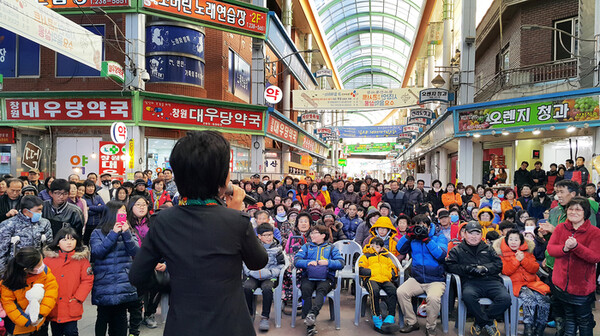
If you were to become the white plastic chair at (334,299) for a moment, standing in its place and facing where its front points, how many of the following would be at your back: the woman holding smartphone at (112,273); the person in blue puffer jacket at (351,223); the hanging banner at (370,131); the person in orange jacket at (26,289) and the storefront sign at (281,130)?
3

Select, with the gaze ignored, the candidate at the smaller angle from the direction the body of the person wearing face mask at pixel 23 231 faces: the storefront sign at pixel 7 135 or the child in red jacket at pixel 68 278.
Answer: the child in red jacket

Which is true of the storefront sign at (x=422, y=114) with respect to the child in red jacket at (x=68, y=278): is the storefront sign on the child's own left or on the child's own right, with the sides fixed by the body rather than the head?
on the child's own left

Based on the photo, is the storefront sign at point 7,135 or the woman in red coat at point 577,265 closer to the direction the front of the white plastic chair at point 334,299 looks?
the woman in red coat

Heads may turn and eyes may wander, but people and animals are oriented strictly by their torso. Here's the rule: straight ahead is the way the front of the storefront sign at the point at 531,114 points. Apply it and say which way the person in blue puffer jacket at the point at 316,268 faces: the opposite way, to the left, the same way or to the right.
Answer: to the left

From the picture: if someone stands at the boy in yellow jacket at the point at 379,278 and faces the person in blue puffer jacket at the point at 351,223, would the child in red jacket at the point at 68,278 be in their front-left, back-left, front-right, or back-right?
back-left

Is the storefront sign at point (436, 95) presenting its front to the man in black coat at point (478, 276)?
yes

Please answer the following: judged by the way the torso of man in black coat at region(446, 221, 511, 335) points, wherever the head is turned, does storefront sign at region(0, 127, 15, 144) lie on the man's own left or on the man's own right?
on the man's own right

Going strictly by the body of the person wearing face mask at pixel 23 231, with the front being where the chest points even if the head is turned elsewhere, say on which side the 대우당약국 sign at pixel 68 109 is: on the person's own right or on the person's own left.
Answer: on the person's own left

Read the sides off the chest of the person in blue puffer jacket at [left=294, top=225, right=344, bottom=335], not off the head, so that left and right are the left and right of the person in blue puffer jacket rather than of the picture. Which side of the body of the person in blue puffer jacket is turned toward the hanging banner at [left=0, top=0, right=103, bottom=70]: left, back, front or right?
right

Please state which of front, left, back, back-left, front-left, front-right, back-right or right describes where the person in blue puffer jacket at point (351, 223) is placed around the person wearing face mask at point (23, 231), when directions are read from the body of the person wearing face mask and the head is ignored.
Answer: front-left

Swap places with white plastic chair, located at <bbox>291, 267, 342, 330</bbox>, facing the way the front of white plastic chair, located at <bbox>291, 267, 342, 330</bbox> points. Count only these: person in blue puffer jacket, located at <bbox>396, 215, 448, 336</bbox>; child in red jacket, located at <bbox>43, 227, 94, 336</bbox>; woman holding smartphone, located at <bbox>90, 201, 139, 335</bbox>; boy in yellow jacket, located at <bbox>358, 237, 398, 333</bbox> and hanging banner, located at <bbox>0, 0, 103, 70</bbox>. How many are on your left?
2

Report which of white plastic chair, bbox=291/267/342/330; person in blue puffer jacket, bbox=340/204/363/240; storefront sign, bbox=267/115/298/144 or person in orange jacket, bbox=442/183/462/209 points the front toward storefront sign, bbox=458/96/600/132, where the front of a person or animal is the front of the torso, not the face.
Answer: storefront sign, bbox=267/115/298/144
